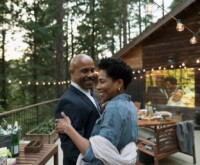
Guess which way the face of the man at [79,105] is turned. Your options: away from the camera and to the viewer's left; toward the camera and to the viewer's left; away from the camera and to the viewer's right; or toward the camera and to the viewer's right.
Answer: toward the camera and to the viewer's right

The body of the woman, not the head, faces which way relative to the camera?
to the viewer's left

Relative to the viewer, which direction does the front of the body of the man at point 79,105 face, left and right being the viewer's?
facing the viewer and to the right of the viewer

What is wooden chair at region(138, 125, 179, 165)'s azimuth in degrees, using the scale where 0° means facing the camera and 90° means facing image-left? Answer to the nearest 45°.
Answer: approximately 135°

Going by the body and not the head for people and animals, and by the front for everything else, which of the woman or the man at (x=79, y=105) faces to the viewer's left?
the woman

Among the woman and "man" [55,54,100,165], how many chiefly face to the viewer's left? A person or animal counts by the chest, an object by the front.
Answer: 1

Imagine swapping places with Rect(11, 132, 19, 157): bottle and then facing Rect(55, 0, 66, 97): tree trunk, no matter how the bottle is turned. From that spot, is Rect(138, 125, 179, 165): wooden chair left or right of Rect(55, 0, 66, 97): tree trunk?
right

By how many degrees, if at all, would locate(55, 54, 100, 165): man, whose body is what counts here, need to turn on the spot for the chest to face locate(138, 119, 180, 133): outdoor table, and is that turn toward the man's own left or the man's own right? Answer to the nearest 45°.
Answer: approximately 90° to the man's own left

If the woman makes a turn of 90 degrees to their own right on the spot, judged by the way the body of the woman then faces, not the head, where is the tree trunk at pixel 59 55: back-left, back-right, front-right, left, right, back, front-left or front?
front

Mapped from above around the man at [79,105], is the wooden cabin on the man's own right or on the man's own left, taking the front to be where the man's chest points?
on the man's own left
